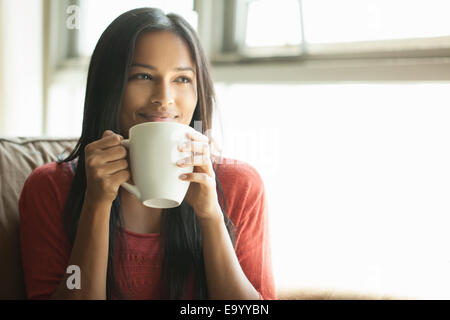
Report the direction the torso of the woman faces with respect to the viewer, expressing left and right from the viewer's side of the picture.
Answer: facing the viewer

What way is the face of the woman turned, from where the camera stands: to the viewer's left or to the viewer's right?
to the viewer's right
